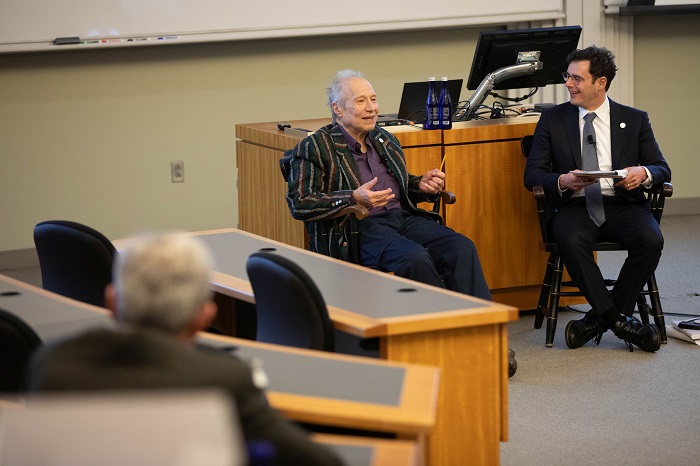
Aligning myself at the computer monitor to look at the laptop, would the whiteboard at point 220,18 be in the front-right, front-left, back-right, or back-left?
front-right

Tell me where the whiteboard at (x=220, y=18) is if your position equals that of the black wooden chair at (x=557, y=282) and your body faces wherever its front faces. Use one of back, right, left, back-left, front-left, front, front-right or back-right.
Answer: back-right

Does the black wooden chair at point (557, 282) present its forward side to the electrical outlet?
no

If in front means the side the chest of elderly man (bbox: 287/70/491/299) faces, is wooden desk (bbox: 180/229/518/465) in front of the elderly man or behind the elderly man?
in front

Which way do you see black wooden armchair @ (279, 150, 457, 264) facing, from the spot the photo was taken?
facing the viewer and to the right of the viewer

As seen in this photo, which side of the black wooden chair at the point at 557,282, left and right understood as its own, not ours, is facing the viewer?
front

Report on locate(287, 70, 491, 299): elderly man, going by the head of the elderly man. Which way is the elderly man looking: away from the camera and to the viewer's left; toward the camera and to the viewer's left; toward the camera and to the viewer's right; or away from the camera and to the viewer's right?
toward the camera and to the viewer's right

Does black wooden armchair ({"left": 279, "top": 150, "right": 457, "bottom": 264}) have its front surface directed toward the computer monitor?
no

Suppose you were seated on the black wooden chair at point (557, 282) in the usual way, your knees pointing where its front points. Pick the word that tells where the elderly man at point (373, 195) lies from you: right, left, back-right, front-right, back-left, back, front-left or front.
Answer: front-right
